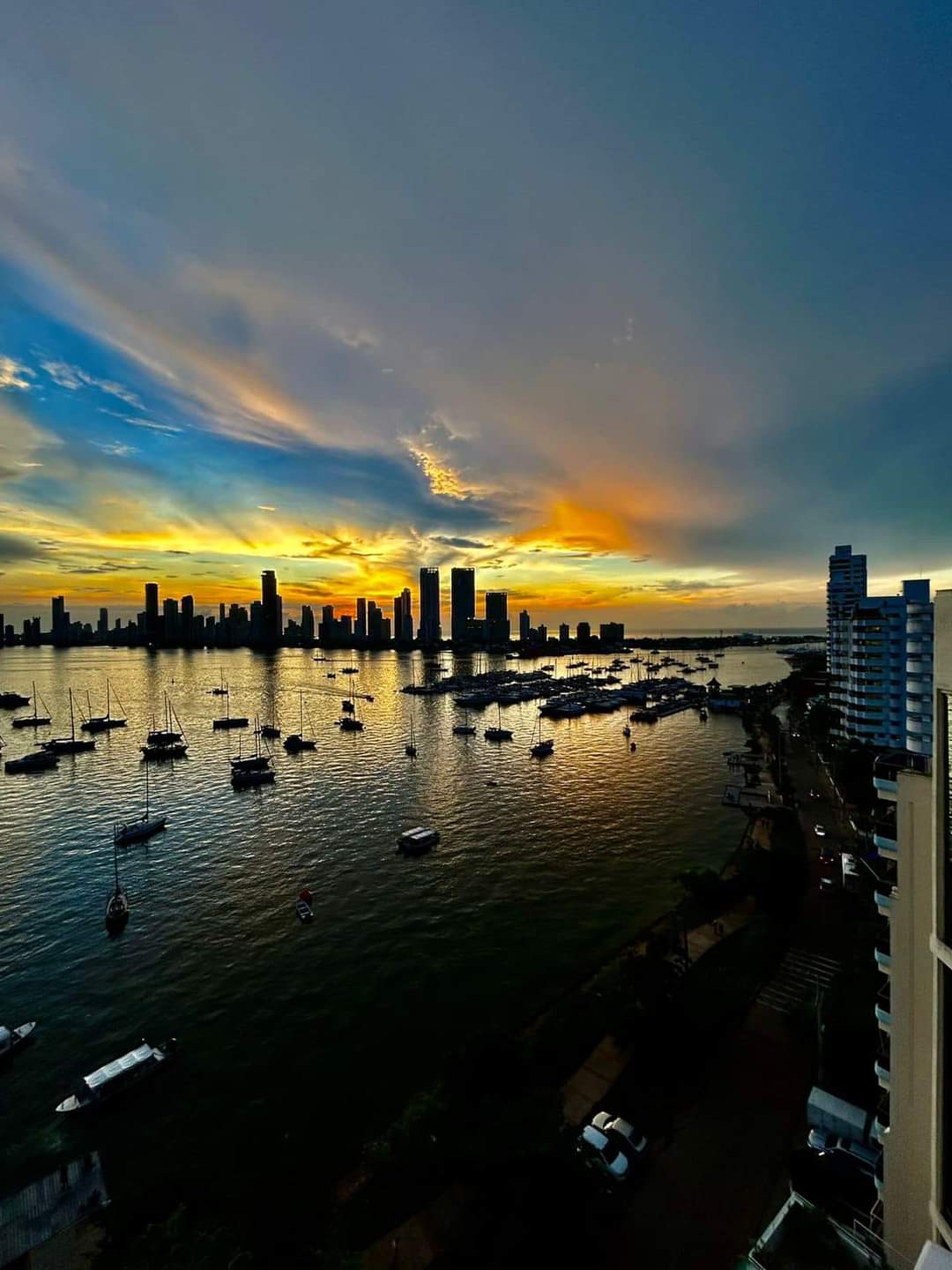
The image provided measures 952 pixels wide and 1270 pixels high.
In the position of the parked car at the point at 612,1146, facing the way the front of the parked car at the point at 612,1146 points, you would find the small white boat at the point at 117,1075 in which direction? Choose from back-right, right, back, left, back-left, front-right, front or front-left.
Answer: back-right

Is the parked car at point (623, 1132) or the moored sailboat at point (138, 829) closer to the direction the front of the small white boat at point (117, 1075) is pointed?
the parked car

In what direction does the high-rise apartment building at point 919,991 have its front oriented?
to the viewer's left

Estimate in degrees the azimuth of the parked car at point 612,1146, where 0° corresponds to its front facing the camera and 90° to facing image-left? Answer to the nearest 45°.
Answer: approximately 315°

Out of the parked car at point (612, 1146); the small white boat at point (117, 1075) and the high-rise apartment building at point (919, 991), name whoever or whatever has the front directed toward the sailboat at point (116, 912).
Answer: the high-rise apartment building

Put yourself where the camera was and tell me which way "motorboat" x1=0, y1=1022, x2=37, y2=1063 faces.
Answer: facing away from the viewer and to the right of the viewer

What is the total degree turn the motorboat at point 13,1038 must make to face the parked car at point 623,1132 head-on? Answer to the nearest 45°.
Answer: approximately 90° to its right
